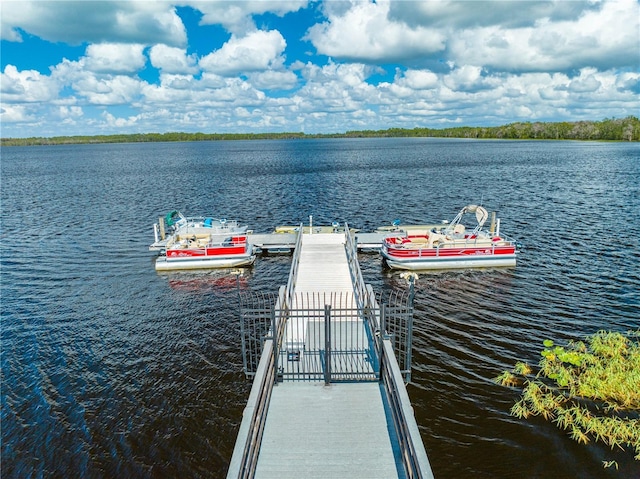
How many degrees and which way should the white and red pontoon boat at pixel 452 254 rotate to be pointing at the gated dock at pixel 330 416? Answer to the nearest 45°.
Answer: approximately 90° to its left

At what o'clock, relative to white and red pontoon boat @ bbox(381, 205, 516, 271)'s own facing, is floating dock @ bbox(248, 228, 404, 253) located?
The floating dock is roughly at 12 o'clock from the white and red pontoon boat.

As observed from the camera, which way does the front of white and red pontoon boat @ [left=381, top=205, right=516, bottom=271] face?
facing to the left of the viewer

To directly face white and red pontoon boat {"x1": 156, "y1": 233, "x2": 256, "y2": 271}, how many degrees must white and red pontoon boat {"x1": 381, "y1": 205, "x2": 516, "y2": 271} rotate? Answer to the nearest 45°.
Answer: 0° — it already faces it
